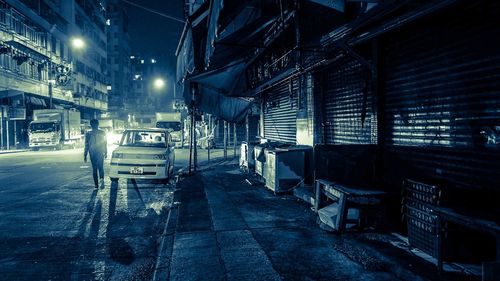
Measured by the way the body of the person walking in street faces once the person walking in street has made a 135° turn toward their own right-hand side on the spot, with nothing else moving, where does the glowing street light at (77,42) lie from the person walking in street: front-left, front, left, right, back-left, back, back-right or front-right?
back-left

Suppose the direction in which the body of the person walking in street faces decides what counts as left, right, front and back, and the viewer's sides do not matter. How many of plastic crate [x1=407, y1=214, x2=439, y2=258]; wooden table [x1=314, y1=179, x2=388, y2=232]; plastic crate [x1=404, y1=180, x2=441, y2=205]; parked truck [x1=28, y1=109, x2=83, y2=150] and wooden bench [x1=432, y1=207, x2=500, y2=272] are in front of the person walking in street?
1

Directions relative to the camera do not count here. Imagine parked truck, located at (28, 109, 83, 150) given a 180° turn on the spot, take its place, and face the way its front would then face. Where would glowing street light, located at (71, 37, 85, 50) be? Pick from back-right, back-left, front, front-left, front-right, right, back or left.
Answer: front-left

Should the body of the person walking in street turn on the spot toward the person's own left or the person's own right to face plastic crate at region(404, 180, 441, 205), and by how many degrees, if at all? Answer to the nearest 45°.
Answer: approximately 135° to the person's own right

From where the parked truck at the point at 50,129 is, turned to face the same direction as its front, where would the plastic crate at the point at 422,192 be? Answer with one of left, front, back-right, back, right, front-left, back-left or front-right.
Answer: front-left

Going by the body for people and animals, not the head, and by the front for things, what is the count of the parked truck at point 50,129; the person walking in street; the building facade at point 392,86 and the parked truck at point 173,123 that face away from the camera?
1

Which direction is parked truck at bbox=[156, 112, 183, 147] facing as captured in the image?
toward the camera

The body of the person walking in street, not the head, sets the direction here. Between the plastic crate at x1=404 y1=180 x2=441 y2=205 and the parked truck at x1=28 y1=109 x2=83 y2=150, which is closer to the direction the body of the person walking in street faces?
the parked truck

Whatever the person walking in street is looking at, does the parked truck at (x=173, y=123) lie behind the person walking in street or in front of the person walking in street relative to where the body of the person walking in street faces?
in front

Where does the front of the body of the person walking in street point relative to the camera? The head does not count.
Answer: away from the camera

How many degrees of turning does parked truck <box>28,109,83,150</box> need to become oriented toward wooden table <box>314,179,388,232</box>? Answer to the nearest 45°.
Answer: approximately 45° to its left

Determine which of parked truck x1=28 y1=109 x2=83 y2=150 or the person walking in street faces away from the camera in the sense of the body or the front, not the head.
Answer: the person walking in street

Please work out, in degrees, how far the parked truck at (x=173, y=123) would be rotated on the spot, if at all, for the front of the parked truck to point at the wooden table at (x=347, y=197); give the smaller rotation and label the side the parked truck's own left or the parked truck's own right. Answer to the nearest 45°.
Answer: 0° — it already faces it

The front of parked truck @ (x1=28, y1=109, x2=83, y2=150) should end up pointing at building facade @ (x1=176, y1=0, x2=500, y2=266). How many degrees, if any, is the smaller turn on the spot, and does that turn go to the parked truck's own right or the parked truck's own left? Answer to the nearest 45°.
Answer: approximately 45° to the parked truck's own left

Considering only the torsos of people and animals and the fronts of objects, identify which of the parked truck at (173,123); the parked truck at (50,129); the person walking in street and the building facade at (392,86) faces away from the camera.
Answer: the person walking in street

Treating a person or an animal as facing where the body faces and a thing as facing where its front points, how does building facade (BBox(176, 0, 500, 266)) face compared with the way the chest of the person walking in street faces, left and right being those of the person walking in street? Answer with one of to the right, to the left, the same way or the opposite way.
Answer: to the left
